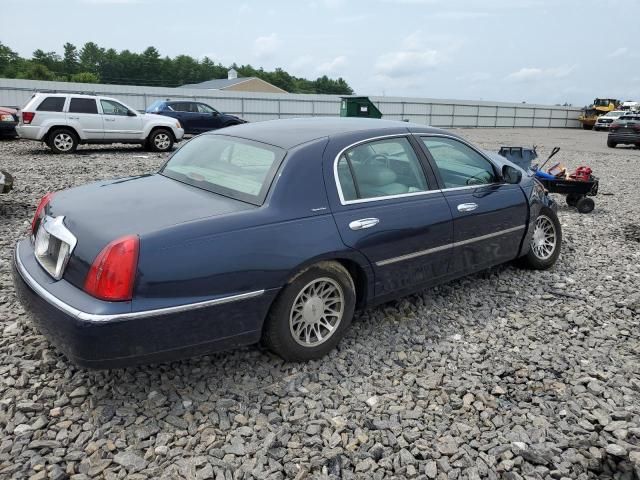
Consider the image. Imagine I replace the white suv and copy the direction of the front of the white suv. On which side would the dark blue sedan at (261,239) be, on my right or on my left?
on my right

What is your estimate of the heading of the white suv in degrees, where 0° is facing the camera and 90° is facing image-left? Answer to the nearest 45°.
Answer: approximately 270°

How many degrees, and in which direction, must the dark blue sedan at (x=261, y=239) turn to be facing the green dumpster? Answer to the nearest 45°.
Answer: approximately 45° to its left

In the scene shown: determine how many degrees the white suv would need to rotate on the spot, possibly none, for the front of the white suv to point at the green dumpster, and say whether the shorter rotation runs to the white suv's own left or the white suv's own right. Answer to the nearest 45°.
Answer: approximately 45° to the white suv's own left

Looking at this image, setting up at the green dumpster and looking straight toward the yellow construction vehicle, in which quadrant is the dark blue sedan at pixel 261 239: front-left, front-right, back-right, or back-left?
back-right

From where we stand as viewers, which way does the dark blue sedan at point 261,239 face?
facing away from the viewer and to the right of the viewer

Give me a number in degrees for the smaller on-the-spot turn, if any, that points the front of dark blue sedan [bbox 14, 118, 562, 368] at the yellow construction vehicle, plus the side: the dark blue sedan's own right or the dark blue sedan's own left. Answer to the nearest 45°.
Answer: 0° — it already faces it
